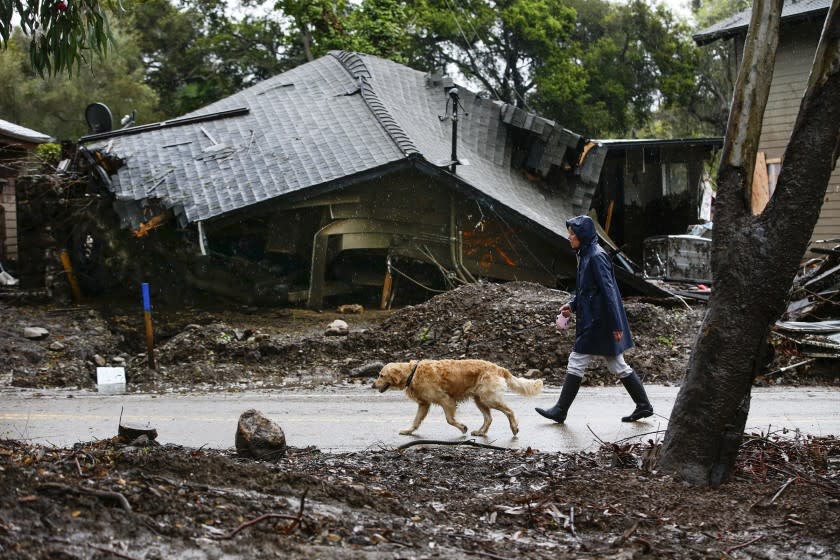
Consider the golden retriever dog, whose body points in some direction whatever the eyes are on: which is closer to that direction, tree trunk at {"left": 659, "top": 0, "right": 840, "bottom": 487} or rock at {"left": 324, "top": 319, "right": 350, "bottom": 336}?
the rock

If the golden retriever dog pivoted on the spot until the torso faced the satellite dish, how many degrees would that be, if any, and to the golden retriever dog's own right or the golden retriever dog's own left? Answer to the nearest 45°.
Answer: approximately 45° to the golden retriever dog's own right

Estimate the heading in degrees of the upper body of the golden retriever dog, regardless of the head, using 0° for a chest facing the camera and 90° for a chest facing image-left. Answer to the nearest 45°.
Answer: approximately 90°

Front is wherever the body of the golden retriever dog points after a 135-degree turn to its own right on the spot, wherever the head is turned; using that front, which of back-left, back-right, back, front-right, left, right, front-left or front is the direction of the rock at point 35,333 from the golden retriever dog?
left

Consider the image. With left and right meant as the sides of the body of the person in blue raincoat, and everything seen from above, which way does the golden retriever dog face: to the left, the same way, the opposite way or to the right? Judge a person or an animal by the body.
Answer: the same way

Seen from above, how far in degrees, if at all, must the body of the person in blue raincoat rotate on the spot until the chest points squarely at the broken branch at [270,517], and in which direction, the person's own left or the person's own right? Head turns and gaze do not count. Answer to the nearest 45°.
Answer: approximately 90° to the person's own left

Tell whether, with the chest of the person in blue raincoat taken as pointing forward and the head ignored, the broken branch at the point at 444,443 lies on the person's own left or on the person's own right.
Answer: on the person's own left

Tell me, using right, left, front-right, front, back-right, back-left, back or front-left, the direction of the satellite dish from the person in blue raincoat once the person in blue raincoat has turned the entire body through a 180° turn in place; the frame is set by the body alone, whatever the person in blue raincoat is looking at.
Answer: back-left

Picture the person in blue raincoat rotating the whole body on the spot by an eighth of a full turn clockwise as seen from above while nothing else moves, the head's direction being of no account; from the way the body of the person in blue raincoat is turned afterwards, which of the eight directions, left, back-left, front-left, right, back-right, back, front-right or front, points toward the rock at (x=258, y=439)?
left

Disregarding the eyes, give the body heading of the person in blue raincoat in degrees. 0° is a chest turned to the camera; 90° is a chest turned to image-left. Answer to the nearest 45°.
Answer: approximately 90°

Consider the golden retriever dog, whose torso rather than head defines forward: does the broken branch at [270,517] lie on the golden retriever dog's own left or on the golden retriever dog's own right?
on the golden retriever dog's own left

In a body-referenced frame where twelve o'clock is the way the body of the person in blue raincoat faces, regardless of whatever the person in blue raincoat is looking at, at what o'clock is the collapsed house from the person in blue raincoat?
The collapsed house is roughly at 2 o'clock from the person in blue raincoat.

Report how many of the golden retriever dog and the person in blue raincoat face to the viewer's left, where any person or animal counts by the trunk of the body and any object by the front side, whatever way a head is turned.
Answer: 2

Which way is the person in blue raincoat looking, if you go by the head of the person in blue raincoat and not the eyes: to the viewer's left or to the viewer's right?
to the viewer's left

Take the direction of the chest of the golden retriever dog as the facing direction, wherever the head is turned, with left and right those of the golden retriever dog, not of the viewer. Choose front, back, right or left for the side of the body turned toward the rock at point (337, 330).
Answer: right

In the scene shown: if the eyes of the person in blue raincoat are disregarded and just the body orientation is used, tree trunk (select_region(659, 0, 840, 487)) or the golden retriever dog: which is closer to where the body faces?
the golden retriever dog
